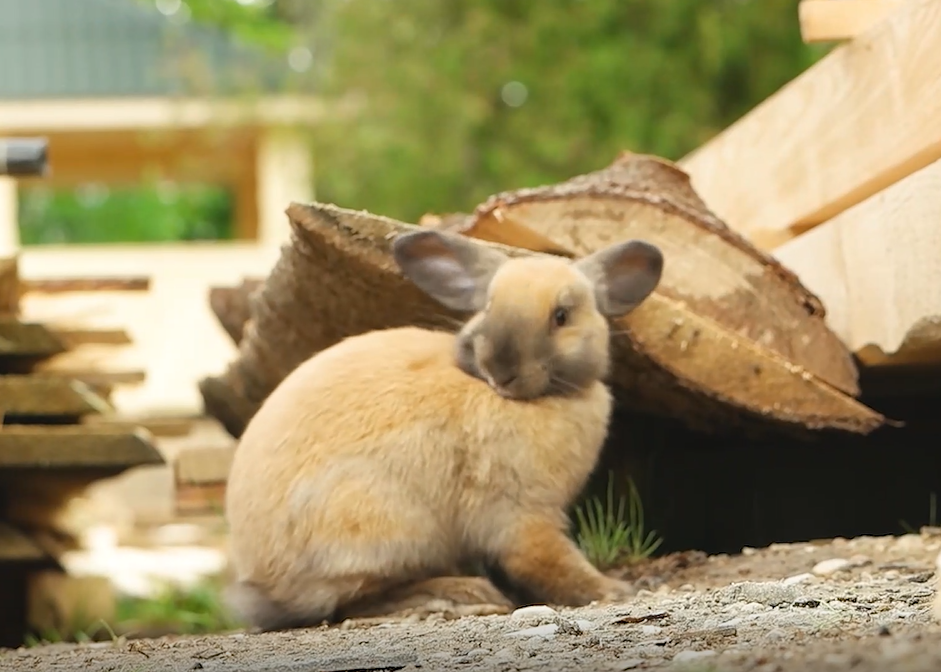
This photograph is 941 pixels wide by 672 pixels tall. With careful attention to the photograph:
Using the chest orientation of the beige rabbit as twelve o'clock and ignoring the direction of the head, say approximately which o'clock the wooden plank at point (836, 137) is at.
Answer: The wooden plank is roughly at 11 o'clock from the beige rabbit.

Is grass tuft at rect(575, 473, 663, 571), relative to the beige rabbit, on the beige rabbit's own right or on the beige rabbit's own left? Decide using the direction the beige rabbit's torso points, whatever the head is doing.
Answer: on the beige rabbit's own left

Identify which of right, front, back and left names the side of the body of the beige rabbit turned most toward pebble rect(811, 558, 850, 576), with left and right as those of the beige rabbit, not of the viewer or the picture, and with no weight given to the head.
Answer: front

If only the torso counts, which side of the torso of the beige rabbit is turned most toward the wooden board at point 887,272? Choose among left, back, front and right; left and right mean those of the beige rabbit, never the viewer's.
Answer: front

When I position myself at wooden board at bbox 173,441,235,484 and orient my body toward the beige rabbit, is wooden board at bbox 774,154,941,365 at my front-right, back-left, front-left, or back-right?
front-left

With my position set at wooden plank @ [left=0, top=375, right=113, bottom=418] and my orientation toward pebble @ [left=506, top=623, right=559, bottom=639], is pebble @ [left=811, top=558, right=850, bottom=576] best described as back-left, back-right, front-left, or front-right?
front-left

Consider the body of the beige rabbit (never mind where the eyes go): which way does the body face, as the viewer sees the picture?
to the viewer's right

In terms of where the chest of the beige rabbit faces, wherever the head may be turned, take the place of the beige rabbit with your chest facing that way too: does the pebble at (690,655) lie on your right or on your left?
on your right

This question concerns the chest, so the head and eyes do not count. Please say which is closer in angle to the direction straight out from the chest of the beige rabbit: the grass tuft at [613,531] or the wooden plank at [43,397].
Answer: the grass tuft

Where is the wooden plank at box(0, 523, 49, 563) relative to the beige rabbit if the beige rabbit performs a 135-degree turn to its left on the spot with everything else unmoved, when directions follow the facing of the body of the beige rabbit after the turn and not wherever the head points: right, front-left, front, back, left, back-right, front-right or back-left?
front

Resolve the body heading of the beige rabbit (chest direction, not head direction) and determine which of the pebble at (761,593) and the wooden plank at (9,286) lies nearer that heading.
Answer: the pebble

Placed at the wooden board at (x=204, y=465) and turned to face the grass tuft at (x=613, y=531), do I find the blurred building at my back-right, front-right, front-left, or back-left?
back-left

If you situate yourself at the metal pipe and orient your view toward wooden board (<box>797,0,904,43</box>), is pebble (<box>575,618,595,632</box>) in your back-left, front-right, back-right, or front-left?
front-right

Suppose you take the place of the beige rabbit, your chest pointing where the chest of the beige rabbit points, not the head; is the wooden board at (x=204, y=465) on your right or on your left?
on your left

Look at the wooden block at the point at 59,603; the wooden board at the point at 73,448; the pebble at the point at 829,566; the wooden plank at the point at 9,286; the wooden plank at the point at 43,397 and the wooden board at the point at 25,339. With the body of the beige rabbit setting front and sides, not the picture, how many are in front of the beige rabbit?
1

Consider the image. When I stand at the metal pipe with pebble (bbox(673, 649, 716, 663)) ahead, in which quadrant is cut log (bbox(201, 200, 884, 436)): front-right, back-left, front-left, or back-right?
front-left
